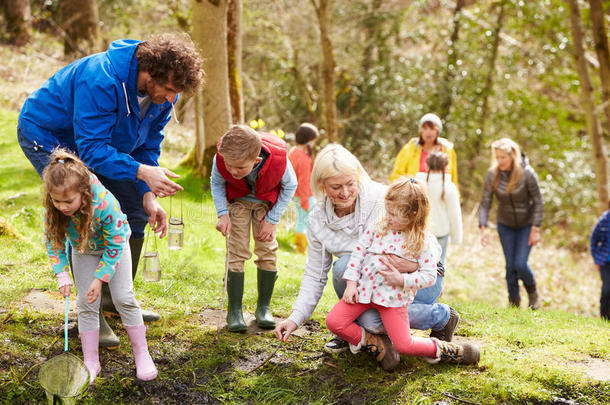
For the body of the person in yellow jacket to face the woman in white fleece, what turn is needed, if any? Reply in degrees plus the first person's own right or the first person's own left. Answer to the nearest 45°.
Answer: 0° — they already face them

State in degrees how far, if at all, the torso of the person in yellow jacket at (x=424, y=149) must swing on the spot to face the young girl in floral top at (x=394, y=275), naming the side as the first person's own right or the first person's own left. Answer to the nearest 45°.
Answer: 0° — they already face them

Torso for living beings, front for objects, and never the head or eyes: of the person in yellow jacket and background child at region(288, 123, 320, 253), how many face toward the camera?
1

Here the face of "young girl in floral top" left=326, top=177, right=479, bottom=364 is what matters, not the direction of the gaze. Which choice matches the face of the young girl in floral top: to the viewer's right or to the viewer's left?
to the viewer's left

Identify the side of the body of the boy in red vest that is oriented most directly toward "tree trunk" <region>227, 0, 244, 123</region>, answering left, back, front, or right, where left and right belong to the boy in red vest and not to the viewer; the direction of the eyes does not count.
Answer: back

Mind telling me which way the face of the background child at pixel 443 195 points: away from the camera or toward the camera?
away from the camera

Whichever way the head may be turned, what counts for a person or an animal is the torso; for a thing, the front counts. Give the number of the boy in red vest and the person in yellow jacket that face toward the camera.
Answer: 2
